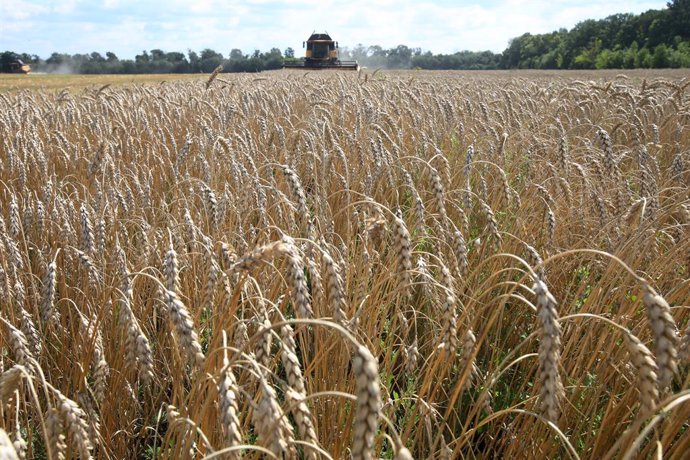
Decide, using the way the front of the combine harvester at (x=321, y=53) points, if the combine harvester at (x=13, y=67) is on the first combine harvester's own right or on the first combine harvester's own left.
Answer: on the first combine harvester's own right

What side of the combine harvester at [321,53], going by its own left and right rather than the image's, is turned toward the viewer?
front

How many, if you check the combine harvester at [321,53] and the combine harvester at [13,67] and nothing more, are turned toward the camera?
1
